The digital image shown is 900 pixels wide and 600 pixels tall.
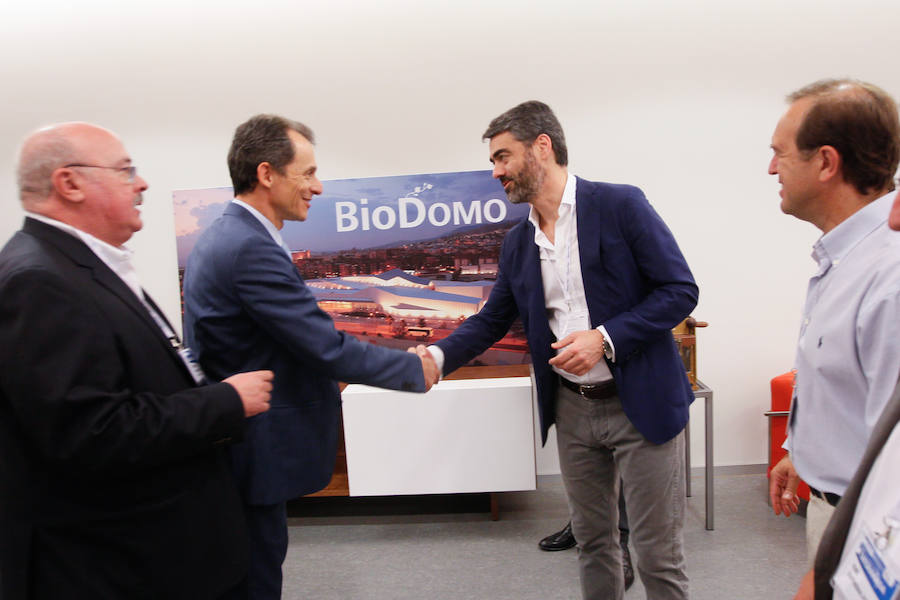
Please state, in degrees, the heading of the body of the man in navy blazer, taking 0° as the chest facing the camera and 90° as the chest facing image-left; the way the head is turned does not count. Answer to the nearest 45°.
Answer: approximately 45°

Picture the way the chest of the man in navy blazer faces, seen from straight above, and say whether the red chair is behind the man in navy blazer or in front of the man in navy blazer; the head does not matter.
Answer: behind

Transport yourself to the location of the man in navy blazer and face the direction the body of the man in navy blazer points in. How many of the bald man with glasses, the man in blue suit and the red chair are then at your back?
1

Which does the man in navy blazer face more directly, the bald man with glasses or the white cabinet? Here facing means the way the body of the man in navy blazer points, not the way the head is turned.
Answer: the bald man with glasses

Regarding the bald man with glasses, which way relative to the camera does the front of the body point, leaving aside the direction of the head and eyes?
to the viewer's right

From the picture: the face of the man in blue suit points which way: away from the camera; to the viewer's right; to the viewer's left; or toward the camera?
to the viewer's right

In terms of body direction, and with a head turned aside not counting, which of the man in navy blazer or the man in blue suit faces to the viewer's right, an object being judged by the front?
the man in blue suit

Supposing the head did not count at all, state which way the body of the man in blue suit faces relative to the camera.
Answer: to the viewer's right

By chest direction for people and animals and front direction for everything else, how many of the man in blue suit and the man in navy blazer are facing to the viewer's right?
1

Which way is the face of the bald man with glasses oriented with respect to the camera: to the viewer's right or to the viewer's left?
to the viewer's right

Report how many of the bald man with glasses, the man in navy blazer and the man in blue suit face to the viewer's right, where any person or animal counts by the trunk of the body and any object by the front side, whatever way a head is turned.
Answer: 2
